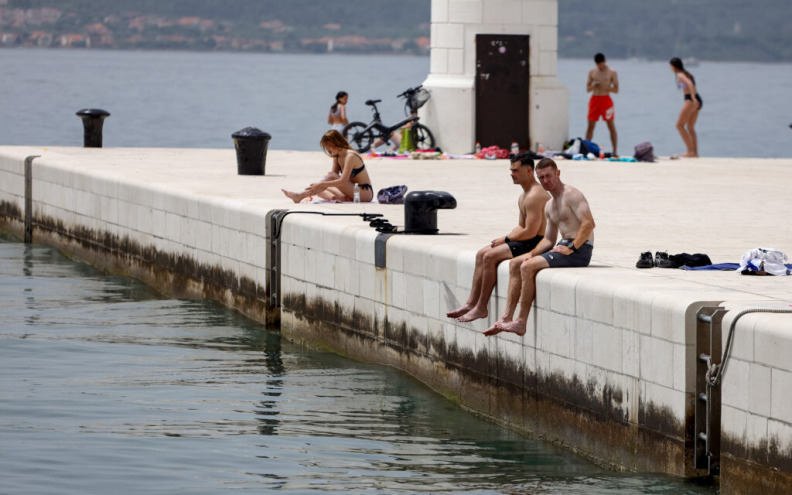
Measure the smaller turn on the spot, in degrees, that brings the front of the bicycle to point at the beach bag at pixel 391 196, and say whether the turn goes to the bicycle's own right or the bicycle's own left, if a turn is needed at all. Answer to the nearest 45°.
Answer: approximately 90° to the bicycle's own right

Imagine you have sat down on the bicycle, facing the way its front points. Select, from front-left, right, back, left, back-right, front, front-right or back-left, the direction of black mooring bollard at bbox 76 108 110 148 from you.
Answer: back

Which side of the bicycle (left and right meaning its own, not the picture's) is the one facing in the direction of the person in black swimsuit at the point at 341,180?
right

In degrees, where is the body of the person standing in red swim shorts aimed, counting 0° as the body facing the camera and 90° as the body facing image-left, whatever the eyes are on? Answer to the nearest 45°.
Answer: approximately 0°

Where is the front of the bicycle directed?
to the viewer's right

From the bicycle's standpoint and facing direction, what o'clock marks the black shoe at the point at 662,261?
The black shoe is roughly at 3 o'clock from the bicycle.

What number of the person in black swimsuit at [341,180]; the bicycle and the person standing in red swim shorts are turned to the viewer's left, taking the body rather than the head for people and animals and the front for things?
1

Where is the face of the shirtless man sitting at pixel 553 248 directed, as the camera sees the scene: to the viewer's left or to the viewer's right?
to the viewer's left

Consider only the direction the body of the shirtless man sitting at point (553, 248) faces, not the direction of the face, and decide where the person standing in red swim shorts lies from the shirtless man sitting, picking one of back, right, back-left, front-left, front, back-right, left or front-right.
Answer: back-right

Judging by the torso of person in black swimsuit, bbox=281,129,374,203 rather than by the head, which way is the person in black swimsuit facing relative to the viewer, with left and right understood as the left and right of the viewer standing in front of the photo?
facing to the left of the viewer

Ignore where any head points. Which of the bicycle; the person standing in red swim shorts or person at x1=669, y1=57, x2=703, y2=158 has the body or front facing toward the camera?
the person standing in red swim shorts

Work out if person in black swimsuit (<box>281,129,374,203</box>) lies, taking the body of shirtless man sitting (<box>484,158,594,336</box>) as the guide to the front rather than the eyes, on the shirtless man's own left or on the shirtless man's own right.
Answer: on the shirtless man's own right
